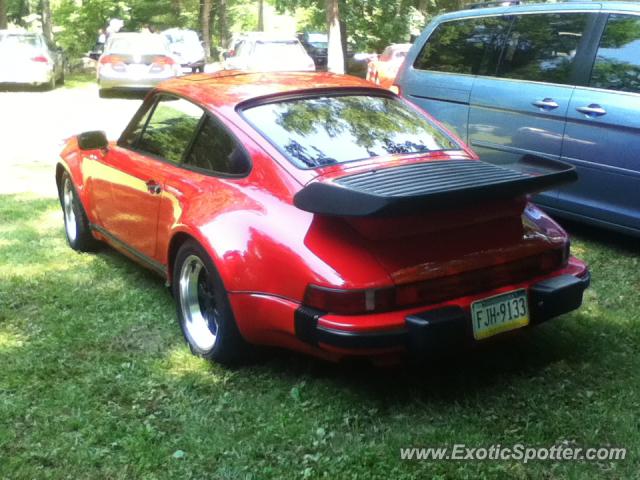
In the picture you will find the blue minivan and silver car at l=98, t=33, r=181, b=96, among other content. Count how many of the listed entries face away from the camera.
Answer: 1

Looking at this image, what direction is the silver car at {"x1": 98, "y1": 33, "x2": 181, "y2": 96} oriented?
away from the camera

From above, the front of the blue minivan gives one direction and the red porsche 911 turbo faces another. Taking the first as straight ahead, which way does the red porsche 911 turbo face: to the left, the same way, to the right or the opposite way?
the opposite way

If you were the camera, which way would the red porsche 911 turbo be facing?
facing away from the viewer and to the left of the viewer

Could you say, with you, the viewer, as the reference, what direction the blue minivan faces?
facing the viewer and to the right of the viewer

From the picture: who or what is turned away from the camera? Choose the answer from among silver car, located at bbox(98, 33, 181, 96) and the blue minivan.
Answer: the silver car

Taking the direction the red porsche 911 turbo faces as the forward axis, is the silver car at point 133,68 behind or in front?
in front

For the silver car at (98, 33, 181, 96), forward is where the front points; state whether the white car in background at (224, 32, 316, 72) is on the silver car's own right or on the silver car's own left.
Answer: on the silver car's own right

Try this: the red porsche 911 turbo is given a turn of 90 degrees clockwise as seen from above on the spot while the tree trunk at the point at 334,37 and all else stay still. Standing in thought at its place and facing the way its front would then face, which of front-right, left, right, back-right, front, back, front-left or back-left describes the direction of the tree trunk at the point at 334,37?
front-left

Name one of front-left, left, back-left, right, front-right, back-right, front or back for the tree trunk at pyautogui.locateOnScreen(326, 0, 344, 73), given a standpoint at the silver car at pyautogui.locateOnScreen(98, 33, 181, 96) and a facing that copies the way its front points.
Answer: front-right

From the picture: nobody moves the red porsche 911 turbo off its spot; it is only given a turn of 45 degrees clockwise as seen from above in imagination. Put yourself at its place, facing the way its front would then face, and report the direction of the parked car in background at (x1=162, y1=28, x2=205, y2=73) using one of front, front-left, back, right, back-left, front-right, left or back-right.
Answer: front

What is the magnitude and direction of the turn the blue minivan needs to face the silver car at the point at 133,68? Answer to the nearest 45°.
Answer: approximately 180°
